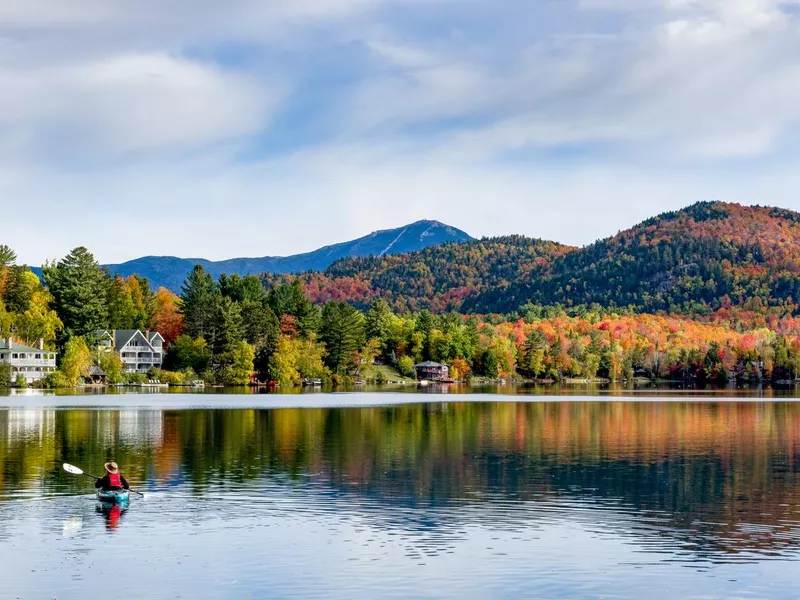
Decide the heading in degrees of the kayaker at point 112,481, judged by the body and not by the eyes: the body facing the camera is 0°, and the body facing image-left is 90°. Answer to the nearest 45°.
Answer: approximately 180°
